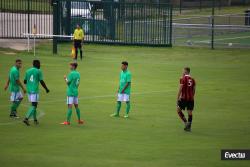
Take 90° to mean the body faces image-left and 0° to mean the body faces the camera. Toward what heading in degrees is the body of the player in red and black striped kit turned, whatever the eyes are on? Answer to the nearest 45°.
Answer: approximately 135°

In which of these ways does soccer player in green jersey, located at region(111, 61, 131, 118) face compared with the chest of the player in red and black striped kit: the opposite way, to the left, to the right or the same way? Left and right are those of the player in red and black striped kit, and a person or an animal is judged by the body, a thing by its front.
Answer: to the left

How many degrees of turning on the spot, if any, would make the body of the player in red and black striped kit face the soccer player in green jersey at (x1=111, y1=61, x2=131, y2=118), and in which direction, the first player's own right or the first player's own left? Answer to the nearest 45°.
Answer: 0° — they already face them

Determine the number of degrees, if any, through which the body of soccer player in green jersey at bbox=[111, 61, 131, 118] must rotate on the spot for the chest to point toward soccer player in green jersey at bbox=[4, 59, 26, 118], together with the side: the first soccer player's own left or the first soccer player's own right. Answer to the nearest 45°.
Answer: approximately 45° to the first soccer player's own right

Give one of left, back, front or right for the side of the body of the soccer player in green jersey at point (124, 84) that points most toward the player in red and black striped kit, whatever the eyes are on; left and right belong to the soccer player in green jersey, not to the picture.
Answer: left

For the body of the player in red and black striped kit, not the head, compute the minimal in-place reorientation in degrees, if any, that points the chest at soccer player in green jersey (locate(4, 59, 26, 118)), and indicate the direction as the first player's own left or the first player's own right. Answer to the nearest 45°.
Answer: approximately 45° to the first player's own left

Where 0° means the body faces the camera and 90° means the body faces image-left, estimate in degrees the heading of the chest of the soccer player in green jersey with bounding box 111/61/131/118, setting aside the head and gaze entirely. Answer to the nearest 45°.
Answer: approximately 45°
